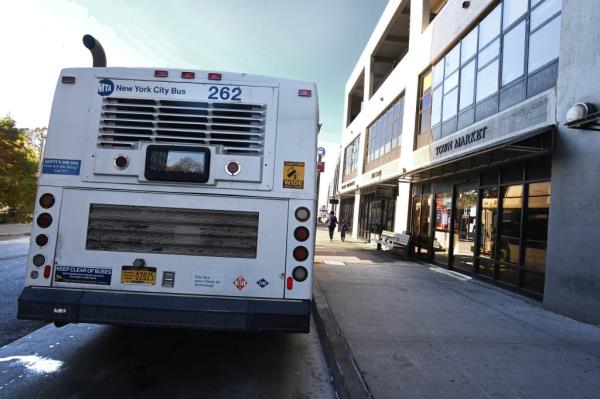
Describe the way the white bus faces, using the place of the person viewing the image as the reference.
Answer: facing away from the viewer

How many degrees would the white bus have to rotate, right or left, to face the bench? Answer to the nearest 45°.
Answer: approximately 45° to its right

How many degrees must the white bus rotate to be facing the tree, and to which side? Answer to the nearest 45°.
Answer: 0° — it already faces it
